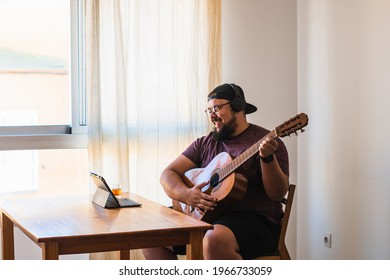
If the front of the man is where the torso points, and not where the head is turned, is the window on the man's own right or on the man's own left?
on the man's own right

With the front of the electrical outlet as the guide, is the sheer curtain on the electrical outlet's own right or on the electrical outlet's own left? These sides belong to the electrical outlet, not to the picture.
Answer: on the electrical outlet's own right

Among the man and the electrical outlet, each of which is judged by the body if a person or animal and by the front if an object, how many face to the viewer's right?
0

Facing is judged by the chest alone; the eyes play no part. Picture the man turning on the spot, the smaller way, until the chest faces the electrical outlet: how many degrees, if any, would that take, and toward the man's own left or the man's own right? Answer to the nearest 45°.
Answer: approximately 180°

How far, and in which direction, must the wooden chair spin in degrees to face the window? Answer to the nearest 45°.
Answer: approximately 45° to its right

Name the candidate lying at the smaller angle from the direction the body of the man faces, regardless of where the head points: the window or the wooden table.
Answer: the wooden table

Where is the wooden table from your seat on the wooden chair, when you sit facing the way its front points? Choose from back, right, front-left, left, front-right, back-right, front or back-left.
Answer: front-left

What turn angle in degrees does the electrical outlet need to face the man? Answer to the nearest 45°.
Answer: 0° — it already faces them

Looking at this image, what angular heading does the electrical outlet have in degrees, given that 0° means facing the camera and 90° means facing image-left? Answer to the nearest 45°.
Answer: approximately 45°

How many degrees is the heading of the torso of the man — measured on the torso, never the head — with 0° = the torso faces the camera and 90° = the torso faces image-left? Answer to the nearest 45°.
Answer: approximately 45°

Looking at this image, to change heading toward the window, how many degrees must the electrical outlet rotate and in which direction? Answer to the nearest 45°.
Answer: approximately 45° to its right

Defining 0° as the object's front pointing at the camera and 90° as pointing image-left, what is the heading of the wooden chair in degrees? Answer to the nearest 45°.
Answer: approximately 90°

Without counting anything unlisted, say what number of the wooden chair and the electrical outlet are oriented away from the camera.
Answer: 0

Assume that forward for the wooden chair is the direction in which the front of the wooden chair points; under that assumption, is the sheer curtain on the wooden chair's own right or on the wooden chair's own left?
on the wooden chair's own right

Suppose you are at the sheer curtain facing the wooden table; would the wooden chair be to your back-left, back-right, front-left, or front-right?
front-left

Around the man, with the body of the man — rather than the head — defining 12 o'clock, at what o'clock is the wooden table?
The wooden table is roughly at 12 o'clock from the man.

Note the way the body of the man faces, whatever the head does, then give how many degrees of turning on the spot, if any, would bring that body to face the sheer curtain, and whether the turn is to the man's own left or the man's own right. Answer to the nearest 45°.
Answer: approximately 90° to the man's own right
